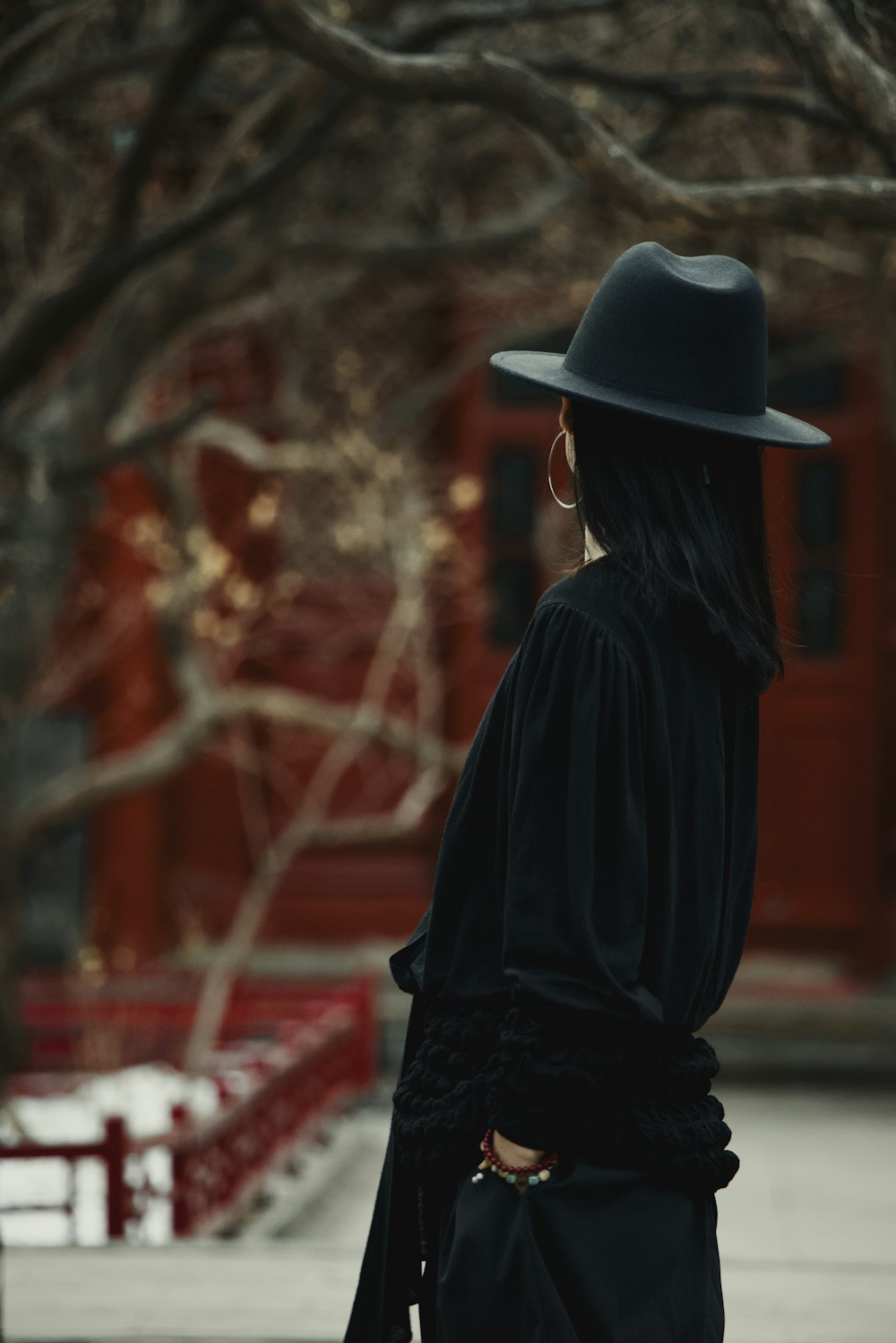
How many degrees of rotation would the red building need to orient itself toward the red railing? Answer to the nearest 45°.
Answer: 0° — it already faces it

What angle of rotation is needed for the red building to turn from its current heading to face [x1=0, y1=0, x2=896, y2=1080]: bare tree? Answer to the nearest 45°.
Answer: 0° — it already faces it

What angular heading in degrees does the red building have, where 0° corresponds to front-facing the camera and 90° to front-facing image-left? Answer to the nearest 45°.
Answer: approximately 0°

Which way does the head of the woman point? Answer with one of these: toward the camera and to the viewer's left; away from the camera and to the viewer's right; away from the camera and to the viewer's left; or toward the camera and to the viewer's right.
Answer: away from the camera and to the viewer's left

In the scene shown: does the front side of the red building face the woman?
yes
